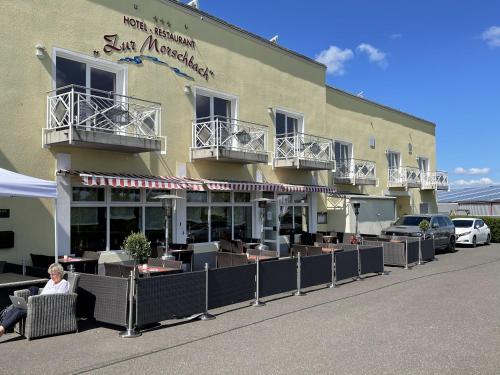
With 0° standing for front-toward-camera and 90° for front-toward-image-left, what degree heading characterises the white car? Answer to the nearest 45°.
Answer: approximately 45°

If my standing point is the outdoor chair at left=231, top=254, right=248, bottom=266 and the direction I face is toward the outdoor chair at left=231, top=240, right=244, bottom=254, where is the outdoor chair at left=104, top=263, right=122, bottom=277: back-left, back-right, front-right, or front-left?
back-left

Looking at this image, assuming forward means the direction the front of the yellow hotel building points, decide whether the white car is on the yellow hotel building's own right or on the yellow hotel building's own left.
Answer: on the yellow hotel building's own left

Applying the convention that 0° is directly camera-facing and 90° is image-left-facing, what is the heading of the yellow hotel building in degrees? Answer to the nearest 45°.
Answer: approximately 315°

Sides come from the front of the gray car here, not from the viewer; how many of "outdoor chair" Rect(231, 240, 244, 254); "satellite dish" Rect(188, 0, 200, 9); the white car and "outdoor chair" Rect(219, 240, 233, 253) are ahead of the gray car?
3

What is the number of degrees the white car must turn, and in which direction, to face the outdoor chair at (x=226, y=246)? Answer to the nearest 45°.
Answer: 0° — it already faces it

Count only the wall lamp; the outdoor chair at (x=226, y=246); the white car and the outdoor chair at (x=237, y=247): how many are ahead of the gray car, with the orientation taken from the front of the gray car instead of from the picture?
3
